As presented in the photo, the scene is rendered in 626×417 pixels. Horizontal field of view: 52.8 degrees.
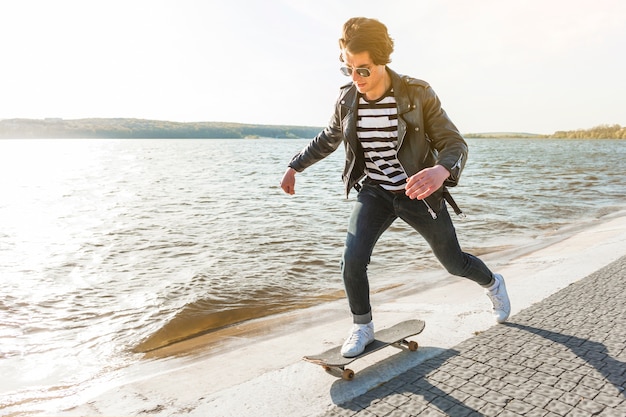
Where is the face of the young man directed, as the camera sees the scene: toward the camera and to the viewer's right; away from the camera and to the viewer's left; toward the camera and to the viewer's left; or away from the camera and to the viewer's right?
toward the camera and to the viewer's left

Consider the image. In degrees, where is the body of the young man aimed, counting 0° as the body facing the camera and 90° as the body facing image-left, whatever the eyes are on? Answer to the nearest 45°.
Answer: approximately 45°
